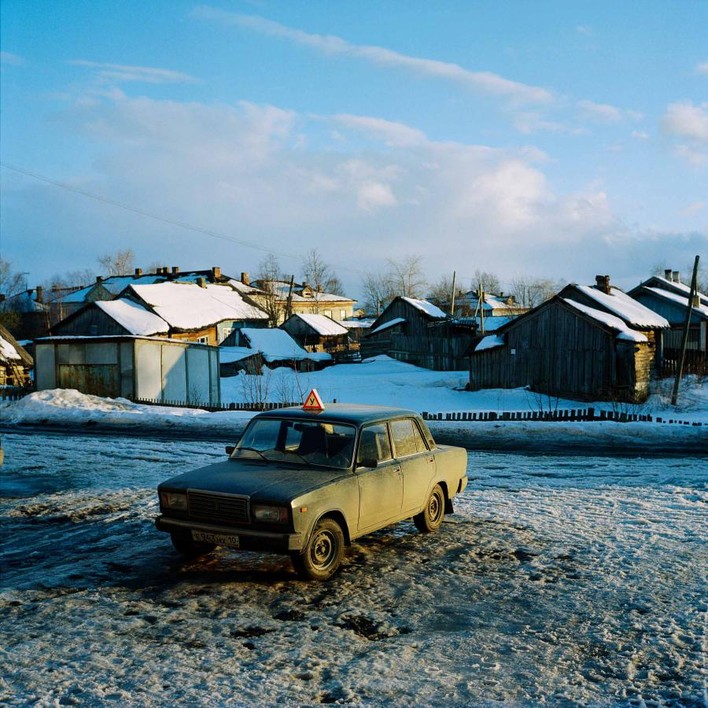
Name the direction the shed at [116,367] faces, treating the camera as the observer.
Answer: facing the viewer and to the left of the viewer

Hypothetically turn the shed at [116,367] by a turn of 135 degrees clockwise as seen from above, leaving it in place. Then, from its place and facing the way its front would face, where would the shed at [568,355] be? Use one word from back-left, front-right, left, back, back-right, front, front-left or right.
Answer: right

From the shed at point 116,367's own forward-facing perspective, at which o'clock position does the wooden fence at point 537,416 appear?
The wooden fence is roughly at 9 o'clock from the shed.

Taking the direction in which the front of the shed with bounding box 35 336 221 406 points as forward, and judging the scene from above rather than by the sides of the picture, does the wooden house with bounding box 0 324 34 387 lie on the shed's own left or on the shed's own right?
on the shed's own right

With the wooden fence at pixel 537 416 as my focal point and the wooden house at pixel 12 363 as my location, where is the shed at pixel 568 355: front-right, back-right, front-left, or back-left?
front-left
